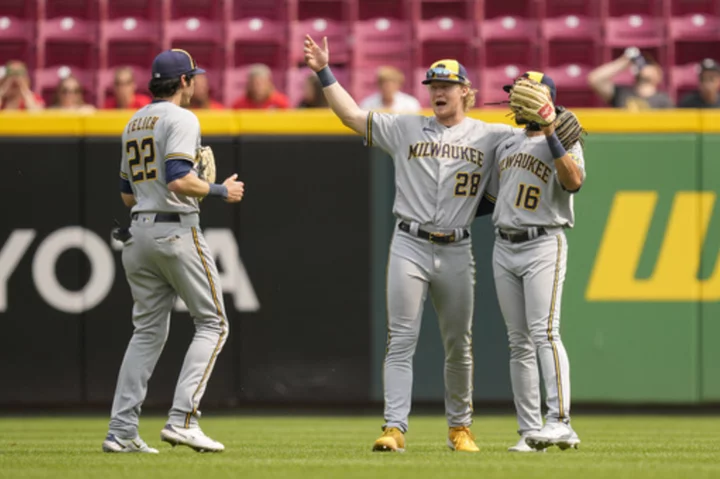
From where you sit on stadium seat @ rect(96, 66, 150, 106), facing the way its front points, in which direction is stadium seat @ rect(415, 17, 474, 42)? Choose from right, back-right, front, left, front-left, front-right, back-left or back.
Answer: left

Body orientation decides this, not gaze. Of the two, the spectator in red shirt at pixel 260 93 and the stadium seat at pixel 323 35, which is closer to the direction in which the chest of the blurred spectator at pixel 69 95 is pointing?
the spectator in red shirt

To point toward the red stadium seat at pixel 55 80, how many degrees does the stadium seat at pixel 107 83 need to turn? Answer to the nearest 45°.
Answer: approximately 90° to its right

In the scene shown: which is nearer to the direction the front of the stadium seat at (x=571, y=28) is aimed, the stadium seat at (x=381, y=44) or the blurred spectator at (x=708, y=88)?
the blurred spectator

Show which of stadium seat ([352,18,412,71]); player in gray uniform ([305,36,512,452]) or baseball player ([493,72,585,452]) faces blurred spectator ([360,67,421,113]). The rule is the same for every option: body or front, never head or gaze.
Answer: the stadium seat

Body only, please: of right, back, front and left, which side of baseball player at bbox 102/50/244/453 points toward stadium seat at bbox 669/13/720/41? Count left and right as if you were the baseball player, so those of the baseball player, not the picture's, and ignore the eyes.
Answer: front

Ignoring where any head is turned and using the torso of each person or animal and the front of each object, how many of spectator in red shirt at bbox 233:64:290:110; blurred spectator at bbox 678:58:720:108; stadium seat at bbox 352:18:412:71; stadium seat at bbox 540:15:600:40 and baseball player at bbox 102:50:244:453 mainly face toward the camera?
4
